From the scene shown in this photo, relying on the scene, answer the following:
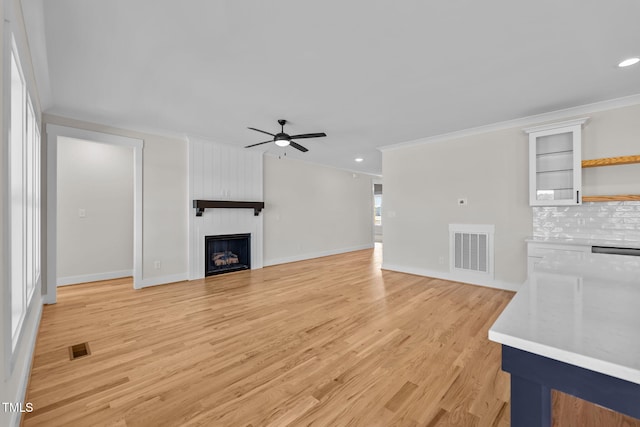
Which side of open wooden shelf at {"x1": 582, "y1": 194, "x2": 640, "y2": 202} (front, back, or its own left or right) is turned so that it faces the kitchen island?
front

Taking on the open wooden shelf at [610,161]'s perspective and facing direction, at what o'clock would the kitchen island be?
The kitchen island is roughly at 12 o'clock from the open wooden shelf.

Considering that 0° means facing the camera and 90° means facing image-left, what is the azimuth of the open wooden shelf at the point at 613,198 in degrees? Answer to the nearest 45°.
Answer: approximately 0°

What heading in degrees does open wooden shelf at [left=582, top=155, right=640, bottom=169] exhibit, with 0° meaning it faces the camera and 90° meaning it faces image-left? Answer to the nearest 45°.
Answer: approximately 0°

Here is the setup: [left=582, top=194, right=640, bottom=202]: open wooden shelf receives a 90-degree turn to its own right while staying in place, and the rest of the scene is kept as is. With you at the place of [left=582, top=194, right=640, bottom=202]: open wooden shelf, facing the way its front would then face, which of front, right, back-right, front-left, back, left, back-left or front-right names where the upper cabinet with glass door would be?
front

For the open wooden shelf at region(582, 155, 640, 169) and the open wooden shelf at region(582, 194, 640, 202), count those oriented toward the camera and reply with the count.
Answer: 2

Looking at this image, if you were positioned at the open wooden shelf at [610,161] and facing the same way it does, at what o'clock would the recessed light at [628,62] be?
The recessed light is roughly at 12 o'clock from the open wooden shelf.
